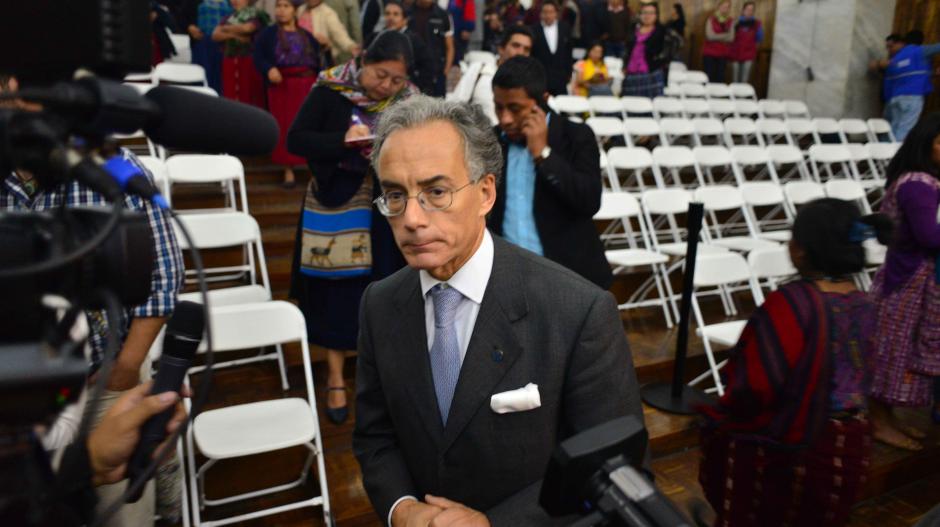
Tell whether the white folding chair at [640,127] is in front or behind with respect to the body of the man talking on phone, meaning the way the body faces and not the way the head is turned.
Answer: behind

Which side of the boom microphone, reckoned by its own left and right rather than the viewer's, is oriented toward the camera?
right

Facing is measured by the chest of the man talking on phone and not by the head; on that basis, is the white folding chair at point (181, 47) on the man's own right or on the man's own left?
on the man's own right

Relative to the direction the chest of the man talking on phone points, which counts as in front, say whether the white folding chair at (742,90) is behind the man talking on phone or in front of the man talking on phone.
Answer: behind

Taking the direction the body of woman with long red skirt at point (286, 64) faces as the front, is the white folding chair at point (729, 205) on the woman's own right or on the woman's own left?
on the woman's own left
